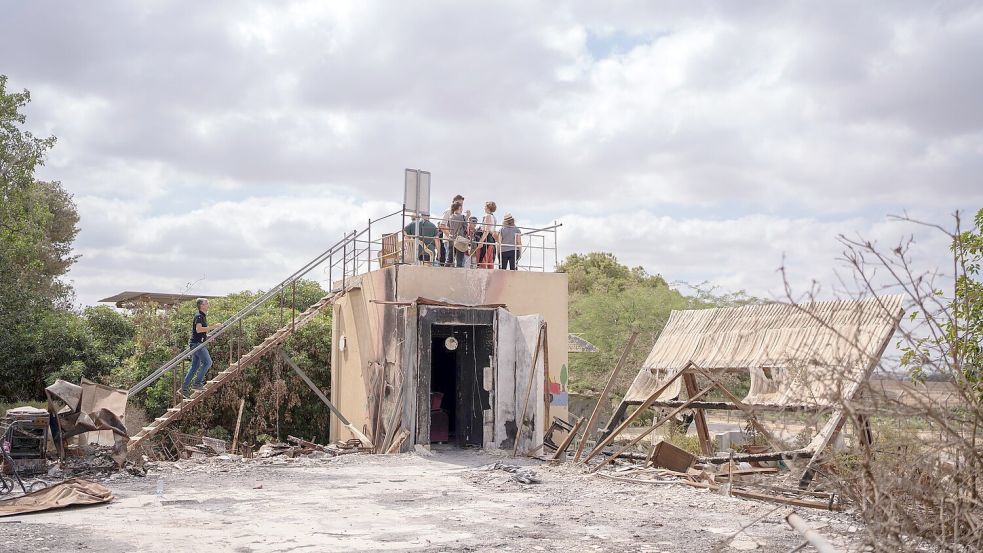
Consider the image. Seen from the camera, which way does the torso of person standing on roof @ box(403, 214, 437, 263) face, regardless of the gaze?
away from the camera

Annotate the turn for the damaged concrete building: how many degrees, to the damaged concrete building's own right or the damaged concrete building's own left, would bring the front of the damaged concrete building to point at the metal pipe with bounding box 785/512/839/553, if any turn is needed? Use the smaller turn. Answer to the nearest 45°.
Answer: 0° — it already faces it

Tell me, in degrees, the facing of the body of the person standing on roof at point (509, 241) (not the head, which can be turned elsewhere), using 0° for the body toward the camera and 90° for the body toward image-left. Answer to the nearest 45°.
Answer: approximately 180°

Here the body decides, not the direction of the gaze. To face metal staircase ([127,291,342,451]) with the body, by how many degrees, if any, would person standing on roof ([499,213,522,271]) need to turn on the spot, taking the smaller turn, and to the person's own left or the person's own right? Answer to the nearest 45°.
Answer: approximately 90° to the person's own left

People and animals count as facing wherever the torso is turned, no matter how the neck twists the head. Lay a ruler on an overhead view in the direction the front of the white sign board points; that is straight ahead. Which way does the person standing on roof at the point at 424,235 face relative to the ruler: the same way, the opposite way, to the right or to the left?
the opposite way

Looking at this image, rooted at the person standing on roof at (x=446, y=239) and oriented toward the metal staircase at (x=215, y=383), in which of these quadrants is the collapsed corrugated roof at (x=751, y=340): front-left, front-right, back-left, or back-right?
back-left

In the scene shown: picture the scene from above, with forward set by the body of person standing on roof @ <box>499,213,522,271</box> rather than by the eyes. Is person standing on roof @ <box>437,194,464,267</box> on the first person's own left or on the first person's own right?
on the first person's own left
